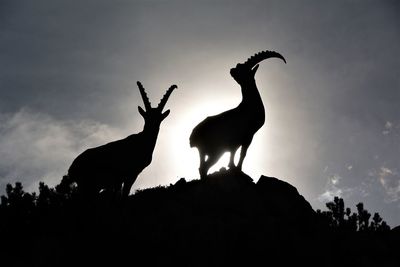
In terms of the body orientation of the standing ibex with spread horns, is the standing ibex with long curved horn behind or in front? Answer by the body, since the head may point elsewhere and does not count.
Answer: in front

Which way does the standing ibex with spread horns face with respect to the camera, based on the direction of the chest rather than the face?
to the viewer's right
